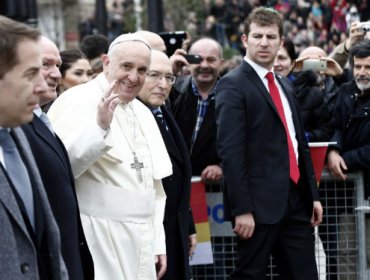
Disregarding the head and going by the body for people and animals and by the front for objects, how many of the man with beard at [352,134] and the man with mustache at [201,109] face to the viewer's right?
0

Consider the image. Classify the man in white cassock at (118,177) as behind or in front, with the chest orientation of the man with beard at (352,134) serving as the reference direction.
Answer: in front

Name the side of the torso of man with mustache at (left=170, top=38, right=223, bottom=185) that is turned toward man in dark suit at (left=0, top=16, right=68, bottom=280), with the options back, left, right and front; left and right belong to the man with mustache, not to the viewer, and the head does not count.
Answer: front

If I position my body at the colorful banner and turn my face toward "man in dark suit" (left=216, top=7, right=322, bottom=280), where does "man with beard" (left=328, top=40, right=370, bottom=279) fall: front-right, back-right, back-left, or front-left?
front-left

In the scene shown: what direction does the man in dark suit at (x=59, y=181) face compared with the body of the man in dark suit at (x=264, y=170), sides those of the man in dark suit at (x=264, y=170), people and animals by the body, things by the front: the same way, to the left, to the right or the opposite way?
the same way

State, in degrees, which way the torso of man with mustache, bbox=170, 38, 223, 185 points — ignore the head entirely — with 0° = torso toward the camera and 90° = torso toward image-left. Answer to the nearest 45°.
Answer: approximately 0°

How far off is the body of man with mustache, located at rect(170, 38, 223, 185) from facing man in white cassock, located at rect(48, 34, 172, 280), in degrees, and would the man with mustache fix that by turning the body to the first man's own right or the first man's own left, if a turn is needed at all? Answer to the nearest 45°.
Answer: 0° — they already face them

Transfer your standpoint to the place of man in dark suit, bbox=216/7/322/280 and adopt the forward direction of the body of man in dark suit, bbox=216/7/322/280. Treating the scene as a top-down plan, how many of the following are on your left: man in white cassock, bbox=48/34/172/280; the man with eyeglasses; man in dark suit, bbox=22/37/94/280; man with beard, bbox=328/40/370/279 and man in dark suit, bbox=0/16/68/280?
1

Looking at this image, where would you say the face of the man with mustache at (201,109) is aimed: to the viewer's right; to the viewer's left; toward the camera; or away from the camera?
toward the camera

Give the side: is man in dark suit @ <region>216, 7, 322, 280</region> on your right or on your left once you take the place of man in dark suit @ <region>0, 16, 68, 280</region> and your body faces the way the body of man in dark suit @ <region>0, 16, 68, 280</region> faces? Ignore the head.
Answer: on your left

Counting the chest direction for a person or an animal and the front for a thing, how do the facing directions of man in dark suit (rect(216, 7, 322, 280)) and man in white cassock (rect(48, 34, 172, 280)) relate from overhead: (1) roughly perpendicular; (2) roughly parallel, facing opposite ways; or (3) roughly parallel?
roughly parallel
